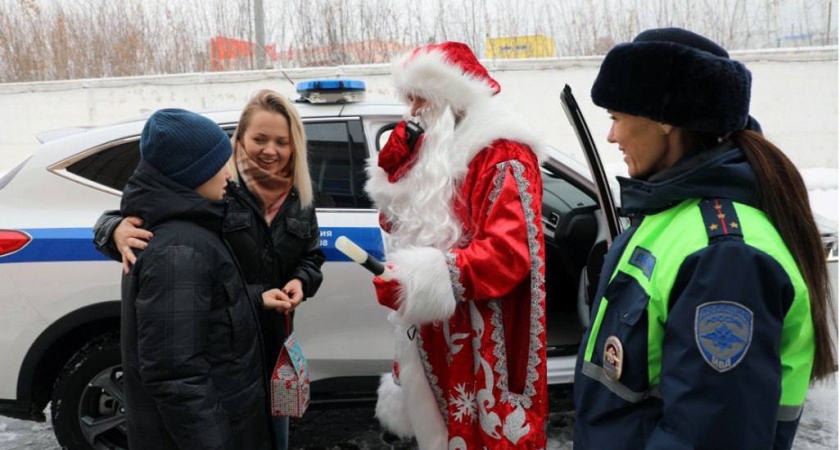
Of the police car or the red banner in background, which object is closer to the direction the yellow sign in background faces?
the police car

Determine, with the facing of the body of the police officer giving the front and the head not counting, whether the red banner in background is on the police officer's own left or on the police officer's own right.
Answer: on the police officer's own right

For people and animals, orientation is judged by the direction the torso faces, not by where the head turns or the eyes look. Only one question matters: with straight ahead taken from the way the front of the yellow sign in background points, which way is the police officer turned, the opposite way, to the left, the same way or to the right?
to the right

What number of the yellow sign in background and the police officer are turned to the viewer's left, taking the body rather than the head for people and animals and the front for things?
1

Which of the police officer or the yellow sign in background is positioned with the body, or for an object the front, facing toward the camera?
the yellow sign in background

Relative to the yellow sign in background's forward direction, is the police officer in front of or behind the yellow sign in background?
in front

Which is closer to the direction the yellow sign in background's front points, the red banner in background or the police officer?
the police officer

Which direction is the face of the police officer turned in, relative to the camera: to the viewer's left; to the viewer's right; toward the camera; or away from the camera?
to the viewer's left

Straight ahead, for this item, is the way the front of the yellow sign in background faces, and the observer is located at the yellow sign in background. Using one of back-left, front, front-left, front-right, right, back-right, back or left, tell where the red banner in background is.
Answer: right

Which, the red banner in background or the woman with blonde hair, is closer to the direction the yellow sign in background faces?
the woman with blonde hair

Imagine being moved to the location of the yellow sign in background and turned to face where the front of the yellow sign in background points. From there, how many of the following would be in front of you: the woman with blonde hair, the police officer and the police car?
3

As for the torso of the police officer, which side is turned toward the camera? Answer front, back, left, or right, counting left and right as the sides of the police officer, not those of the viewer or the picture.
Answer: left

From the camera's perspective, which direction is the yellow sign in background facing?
toward the camera

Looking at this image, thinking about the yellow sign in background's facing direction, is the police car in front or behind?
in front
